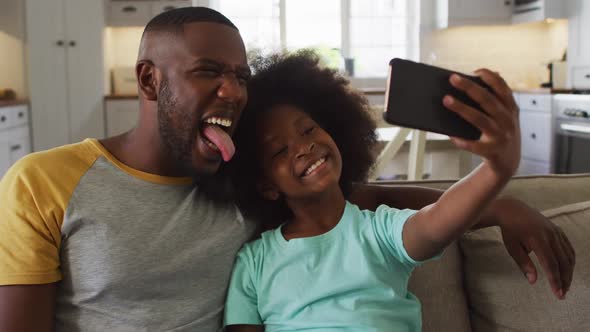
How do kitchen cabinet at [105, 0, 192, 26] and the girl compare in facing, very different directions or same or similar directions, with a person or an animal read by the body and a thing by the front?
same or similar directions

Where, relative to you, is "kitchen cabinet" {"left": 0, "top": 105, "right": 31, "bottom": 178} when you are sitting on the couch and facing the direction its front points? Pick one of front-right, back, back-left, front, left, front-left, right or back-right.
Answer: back-right

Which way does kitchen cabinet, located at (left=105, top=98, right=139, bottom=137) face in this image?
toward the camera

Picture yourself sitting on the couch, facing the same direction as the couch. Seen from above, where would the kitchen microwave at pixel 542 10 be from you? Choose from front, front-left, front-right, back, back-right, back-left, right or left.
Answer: back

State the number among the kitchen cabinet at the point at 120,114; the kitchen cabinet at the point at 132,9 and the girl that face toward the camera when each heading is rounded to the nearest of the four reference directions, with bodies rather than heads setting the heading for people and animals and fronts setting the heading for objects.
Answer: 3

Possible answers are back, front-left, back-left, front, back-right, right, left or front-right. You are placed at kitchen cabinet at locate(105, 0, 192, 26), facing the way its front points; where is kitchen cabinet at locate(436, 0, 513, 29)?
left

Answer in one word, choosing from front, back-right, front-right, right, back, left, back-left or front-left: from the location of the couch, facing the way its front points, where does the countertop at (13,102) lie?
back-right

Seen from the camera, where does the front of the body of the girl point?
toward the camera

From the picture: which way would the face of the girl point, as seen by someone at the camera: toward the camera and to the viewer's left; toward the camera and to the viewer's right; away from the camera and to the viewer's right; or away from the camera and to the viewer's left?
toward the camera and to the viewer's right

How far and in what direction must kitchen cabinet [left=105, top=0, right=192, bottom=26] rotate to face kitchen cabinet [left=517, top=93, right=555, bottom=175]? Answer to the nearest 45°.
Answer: approximately 45° to its left

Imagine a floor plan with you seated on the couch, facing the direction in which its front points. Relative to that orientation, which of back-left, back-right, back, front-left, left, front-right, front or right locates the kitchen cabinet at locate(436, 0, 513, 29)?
back

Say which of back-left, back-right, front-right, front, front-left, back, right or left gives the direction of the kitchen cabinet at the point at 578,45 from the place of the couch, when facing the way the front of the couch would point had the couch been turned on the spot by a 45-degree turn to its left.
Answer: back-left

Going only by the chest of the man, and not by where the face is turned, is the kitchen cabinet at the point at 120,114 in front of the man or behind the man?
behind

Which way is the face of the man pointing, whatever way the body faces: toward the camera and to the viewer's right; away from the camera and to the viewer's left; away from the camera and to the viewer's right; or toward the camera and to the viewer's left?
toward the camera and to the viewer's right

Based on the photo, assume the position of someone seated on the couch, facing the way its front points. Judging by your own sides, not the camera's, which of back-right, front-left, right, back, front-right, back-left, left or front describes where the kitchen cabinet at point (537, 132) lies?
back

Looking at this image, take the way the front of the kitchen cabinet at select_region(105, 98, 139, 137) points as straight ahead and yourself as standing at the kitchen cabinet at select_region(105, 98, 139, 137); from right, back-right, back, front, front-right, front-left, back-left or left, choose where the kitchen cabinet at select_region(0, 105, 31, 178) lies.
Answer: front-right
